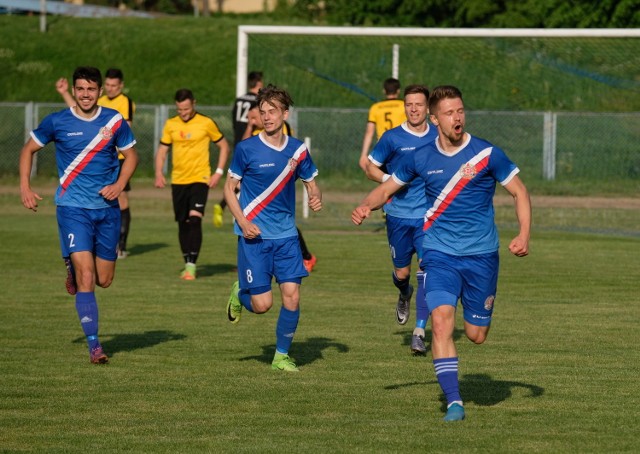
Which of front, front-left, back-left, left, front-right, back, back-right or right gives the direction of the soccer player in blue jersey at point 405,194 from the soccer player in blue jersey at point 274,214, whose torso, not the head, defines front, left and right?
back-left

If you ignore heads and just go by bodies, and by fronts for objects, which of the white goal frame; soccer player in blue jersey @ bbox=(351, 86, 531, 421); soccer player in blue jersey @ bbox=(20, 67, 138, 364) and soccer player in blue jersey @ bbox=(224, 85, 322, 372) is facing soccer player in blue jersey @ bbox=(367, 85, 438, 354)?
the white goal frame

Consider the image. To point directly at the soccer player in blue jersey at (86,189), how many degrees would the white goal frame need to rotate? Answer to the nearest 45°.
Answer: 0° — it already faces them

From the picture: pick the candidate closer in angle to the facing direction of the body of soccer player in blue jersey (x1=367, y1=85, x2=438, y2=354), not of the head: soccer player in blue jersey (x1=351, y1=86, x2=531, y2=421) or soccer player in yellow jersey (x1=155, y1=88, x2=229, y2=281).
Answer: the soccer player in blue jersey

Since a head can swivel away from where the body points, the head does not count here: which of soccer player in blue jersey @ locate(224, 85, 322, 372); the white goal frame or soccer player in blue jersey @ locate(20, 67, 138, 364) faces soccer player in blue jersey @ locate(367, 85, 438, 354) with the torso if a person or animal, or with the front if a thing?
the white goal frame

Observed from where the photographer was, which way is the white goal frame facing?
facing the viewer

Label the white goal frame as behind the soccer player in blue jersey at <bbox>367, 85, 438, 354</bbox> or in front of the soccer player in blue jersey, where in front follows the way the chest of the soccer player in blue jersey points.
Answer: behind

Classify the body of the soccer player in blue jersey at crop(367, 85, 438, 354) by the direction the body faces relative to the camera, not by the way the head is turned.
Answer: toward the camera

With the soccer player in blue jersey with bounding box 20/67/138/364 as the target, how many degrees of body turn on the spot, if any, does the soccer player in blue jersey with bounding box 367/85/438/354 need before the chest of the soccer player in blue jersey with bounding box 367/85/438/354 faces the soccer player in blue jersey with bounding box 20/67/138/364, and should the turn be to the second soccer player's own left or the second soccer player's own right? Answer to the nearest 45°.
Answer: approximately 45° to the second soccer player's own right

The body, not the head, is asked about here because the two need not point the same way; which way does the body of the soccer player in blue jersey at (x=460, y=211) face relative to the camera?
toward the camera
